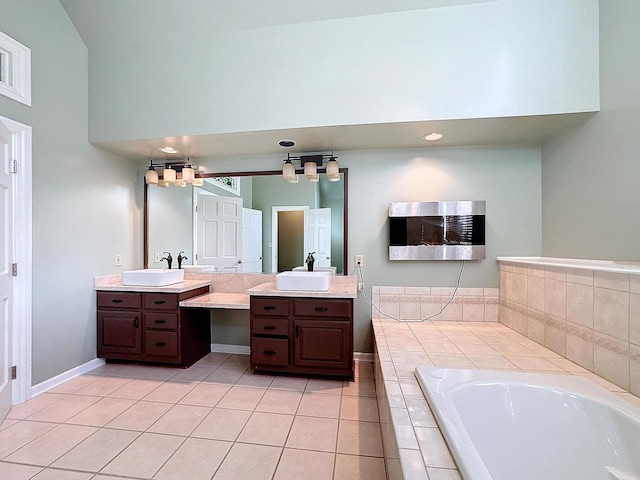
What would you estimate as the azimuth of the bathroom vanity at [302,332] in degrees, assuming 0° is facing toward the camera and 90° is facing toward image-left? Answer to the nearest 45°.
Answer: approximately 0°

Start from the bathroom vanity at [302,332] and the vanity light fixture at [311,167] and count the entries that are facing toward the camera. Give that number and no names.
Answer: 2

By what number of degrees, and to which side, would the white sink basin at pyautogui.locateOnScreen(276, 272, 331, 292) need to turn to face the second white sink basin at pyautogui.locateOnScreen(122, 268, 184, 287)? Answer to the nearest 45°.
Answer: approximately 90° to its right

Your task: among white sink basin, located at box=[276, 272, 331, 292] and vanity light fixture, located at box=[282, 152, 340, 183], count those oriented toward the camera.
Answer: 2

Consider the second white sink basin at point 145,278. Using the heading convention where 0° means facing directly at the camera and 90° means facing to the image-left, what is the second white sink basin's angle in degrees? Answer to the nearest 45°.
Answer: approximately 0°

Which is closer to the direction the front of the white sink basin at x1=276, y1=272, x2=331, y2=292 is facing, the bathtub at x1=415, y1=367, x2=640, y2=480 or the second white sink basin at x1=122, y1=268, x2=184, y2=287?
the bathtub
